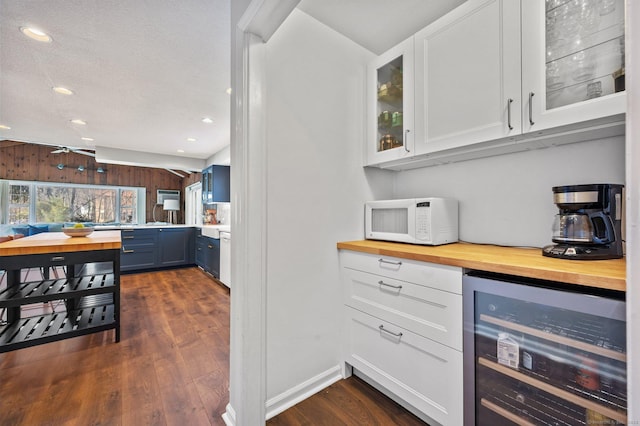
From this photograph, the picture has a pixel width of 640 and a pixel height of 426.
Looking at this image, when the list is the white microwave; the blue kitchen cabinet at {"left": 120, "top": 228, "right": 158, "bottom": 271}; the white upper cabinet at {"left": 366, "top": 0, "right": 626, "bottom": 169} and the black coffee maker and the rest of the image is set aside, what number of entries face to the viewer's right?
0

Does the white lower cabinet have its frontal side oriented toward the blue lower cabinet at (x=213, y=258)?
no

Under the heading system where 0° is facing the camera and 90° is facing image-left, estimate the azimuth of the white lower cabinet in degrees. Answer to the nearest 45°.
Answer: approximately 45°

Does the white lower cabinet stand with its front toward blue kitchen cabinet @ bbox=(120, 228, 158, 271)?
no

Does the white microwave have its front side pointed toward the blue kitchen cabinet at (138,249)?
no

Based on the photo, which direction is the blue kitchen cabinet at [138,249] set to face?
toward the camera

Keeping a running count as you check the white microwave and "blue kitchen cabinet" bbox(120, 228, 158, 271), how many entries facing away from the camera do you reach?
0

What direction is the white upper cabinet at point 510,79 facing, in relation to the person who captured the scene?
facing the viewer and to the left of the viewer

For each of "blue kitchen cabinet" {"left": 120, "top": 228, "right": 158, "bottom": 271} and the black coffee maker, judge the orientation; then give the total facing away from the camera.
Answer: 0

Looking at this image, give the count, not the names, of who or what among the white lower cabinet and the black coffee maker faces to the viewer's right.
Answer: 0

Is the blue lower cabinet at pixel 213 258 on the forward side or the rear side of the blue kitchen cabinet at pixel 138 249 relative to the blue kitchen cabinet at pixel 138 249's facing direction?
on the forward side

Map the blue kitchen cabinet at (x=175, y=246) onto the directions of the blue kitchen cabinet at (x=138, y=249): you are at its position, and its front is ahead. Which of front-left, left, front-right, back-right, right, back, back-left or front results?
left
